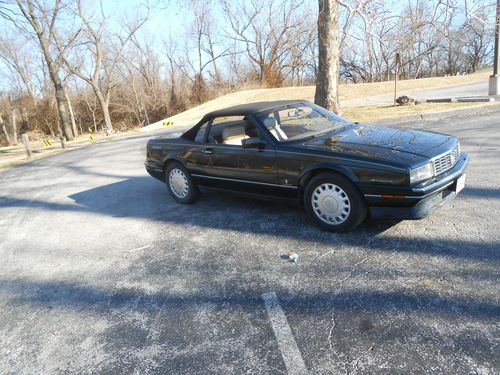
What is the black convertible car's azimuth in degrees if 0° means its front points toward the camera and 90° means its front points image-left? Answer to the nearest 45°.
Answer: approximately 315°

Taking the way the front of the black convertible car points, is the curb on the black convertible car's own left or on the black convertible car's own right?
on the black convertible car's own left
